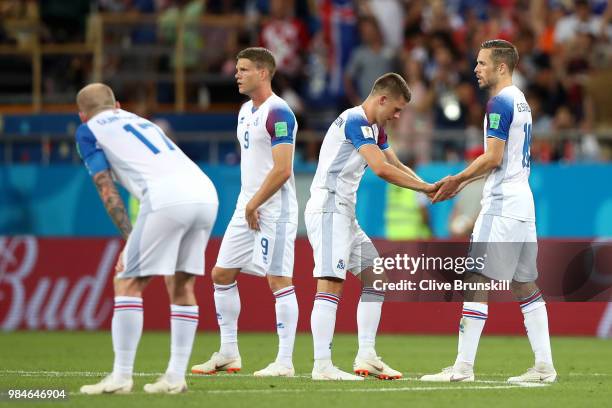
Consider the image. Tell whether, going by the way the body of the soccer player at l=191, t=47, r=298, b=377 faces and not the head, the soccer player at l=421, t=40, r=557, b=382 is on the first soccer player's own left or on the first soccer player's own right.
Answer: on the first soccer player's own left

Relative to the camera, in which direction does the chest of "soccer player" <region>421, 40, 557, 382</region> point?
to the viewer's left

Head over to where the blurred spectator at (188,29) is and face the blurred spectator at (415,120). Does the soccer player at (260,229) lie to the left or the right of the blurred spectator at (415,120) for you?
right

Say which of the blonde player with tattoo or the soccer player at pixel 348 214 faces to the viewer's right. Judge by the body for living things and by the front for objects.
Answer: the soccer player

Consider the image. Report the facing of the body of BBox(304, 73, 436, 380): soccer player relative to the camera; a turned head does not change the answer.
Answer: to the viewer's right

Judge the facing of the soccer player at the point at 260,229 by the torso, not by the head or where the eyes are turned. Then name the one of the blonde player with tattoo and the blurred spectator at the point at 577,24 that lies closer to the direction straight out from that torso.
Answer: the blonde player with tattoo

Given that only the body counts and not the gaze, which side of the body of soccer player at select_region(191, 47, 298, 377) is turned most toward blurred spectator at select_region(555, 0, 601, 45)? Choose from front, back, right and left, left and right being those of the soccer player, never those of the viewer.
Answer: back

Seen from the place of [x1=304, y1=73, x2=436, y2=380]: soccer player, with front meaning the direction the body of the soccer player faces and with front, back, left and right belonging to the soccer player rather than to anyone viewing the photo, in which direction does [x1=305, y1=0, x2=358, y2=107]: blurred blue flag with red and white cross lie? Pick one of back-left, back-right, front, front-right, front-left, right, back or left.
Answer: left

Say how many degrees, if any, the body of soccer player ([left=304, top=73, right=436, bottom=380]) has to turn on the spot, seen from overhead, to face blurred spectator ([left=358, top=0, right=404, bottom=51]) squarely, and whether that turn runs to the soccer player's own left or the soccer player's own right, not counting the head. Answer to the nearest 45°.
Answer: approximately 90° to the soccer player's own left

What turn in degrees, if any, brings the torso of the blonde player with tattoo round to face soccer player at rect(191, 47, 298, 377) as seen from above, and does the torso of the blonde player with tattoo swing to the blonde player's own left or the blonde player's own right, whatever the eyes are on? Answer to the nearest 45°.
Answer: approximately 90° to the blonde player's own right

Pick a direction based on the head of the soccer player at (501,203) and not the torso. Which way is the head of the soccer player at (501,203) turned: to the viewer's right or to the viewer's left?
to the viewer's left

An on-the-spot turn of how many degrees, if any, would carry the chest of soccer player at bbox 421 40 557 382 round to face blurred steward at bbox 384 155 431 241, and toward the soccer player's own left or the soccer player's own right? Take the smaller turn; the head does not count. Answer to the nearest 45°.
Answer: approximately 90° to the soccer player's own right

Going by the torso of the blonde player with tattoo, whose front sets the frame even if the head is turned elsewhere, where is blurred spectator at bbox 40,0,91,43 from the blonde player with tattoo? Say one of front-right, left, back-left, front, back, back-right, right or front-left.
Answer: front-right

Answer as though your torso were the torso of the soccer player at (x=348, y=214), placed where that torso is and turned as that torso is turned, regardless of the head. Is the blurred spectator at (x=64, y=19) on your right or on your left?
on your left

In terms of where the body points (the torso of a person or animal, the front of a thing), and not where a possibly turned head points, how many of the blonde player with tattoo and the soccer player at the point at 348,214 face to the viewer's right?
1

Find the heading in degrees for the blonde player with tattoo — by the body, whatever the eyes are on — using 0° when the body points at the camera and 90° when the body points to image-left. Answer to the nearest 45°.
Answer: approximately 135°

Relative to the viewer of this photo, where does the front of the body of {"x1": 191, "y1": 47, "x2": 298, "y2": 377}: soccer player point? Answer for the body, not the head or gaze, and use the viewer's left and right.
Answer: facing the viewer and to the left of the viewer

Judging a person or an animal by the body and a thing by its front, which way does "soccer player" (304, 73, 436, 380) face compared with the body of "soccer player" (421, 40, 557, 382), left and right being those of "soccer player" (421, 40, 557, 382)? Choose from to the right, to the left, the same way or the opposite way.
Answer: the opposite way
